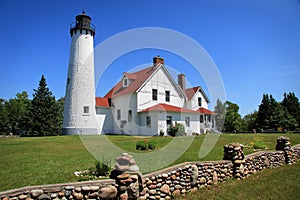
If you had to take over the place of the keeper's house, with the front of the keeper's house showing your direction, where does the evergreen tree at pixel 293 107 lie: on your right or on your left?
on your left

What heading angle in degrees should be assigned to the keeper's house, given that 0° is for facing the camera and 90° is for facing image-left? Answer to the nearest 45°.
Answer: approximately 315°

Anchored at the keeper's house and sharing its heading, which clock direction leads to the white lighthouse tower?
The white lighthouse tower is roughly at 4 o'clock from the keeper's house.

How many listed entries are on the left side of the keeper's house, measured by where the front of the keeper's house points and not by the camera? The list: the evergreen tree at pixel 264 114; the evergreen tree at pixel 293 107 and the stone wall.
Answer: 2

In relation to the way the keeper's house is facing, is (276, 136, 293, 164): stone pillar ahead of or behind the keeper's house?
ahead

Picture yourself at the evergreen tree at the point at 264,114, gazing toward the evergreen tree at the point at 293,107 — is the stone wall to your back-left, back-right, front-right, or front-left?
back-right

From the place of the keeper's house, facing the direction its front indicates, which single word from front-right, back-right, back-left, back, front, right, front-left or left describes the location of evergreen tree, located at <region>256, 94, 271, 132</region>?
left

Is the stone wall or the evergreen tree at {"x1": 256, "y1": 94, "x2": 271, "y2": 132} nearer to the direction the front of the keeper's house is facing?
the stone wall

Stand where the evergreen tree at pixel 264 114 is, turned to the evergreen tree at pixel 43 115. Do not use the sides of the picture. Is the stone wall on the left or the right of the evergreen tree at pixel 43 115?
left
